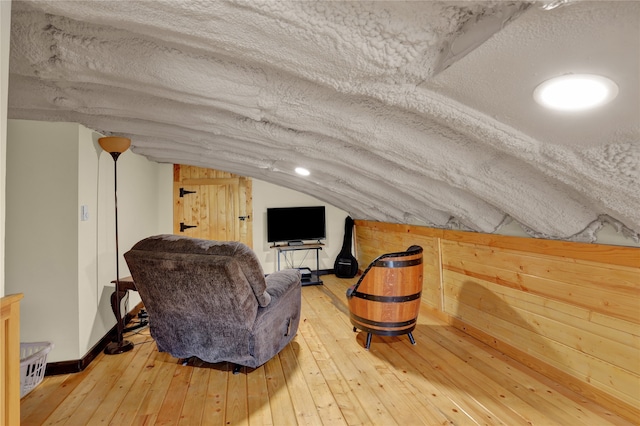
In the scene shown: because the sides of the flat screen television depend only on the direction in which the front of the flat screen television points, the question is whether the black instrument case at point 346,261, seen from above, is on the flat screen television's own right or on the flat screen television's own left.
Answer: on the flat screen television's own left

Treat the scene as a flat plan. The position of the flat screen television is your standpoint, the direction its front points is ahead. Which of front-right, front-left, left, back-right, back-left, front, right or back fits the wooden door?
right

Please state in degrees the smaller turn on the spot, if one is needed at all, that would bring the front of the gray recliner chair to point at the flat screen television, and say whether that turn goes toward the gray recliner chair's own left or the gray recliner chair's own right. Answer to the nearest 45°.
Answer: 0° — it already faces it

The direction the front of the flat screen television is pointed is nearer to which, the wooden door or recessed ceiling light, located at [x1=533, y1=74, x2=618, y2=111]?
the recessed ceiling light

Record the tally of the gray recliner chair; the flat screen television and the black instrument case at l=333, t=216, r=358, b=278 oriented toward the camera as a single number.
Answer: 2

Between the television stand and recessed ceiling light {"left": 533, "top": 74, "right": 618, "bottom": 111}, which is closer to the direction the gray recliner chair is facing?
the television stand

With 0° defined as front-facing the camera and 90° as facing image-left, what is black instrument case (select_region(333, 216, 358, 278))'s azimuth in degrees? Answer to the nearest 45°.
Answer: approximately 0°

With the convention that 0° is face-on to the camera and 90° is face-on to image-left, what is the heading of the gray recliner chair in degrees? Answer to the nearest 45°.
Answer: approximately 225°
